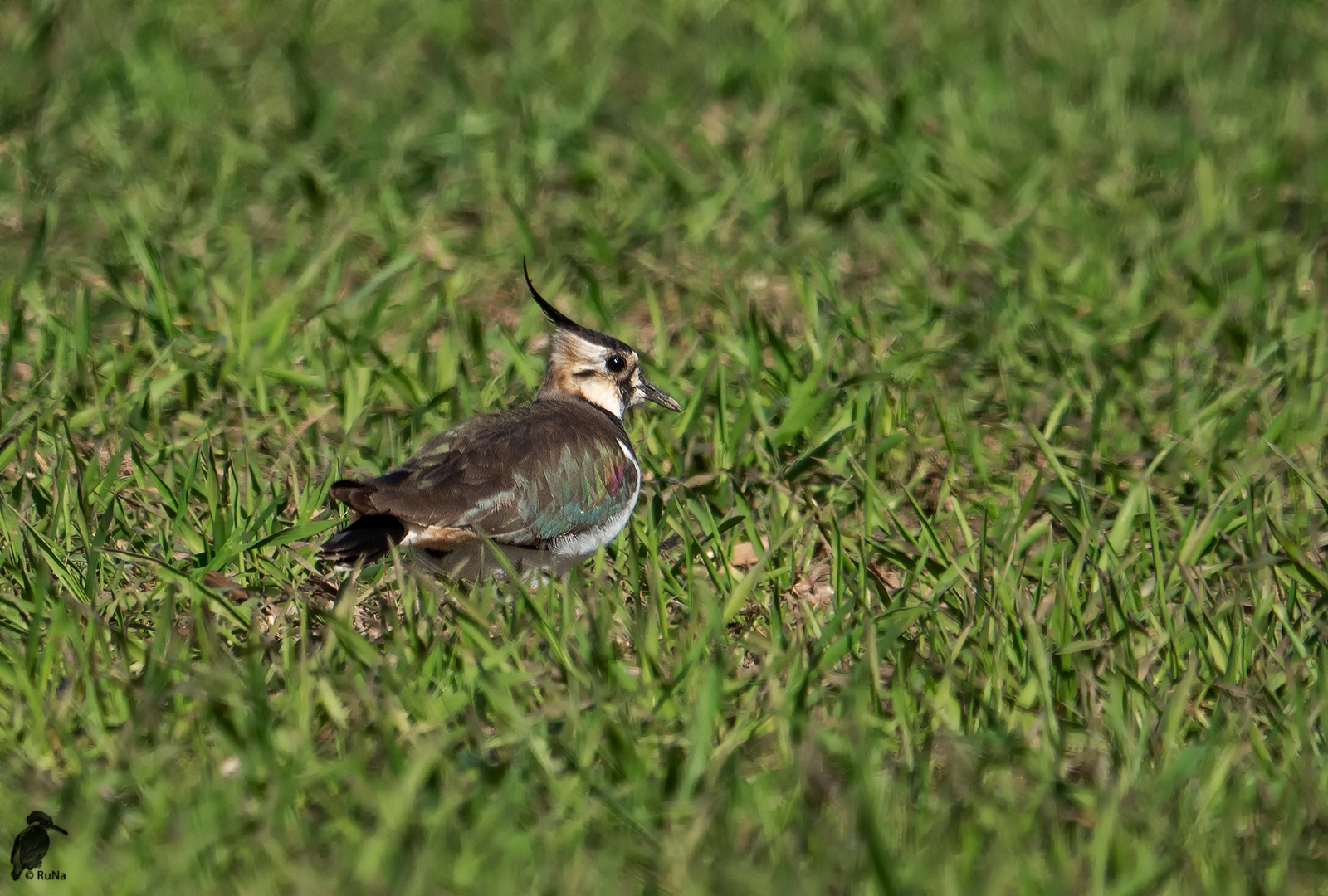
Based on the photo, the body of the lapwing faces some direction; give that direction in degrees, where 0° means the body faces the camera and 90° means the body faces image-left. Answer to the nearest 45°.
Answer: approximately 270°
